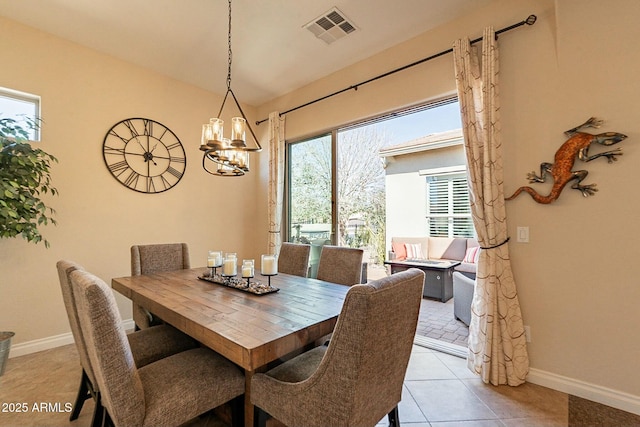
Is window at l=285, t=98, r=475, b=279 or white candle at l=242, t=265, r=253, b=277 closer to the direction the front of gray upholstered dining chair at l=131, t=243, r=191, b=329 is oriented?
the white candle

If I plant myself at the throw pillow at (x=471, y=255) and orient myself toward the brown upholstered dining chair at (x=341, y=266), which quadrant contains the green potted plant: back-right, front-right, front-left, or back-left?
front-right

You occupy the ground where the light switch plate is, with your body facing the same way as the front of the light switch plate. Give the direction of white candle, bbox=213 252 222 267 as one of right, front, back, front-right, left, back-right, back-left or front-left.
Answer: front-right

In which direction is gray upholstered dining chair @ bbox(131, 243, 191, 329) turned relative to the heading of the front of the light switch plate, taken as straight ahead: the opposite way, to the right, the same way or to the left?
to the left

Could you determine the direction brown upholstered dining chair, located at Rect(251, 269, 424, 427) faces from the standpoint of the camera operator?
facing away from the viewer and to the left of the viewer

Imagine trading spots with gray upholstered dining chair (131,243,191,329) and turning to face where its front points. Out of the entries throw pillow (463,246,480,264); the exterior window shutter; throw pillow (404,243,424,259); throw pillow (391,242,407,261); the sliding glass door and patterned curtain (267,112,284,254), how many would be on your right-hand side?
0

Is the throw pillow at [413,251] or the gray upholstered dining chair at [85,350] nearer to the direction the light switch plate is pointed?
the gray upholstered dining chair

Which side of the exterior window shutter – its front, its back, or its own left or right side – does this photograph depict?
front

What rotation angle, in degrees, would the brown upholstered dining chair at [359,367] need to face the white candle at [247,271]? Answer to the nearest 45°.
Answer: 0° — it already faces it

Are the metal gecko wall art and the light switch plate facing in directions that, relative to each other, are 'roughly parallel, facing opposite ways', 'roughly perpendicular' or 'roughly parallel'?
roughly parallel

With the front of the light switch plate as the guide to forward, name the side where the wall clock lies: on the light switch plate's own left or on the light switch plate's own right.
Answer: on the light switch plate's own right
